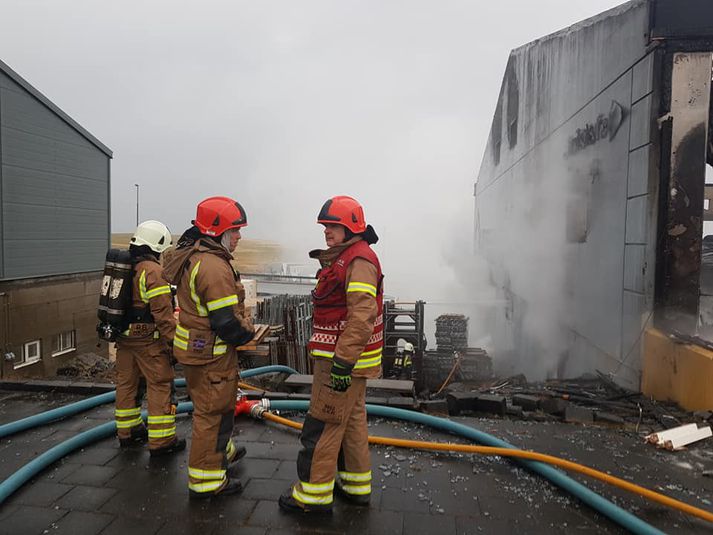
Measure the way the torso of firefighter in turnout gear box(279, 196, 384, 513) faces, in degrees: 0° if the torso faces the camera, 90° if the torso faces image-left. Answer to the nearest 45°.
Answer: approximately 90°

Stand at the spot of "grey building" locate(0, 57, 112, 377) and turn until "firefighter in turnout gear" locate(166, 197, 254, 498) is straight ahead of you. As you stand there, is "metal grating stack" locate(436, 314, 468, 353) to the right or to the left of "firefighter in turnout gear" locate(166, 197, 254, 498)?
left

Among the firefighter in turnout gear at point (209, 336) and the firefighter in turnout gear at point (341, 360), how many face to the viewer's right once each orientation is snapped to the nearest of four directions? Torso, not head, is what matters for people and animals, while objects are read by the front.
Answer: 1

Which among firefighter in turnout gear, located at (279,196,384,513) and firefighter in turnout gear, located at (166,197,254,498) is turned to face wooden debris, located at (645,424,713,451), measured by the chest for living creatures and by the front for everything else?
firefighter in turnout gear, located at (166,197,254,498)

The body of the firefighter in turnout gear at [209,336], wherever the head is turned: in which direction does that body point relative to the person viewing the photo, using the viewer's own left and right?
facing to the right of the viewer

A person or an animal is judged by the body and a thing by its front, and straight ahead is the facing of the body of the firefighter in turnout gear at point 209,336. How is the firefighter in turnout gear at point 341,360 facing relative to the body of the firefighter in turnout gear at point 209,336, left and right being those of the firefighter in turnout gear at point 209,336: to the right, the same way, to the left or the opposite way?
the opposite way

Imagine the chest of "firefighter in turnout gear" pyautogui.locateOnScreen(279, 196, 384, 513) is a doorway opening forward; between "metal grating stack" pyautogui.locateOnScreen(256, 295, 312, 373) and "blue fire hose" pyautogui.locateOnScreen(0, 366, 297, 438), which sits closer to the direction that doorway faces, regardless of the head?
the blue fire hose

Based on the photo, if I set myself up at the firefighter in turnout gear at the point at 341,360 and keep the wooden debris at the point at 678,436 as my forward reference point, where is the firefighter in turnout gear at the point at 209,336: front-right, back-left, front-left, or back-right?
back-left
